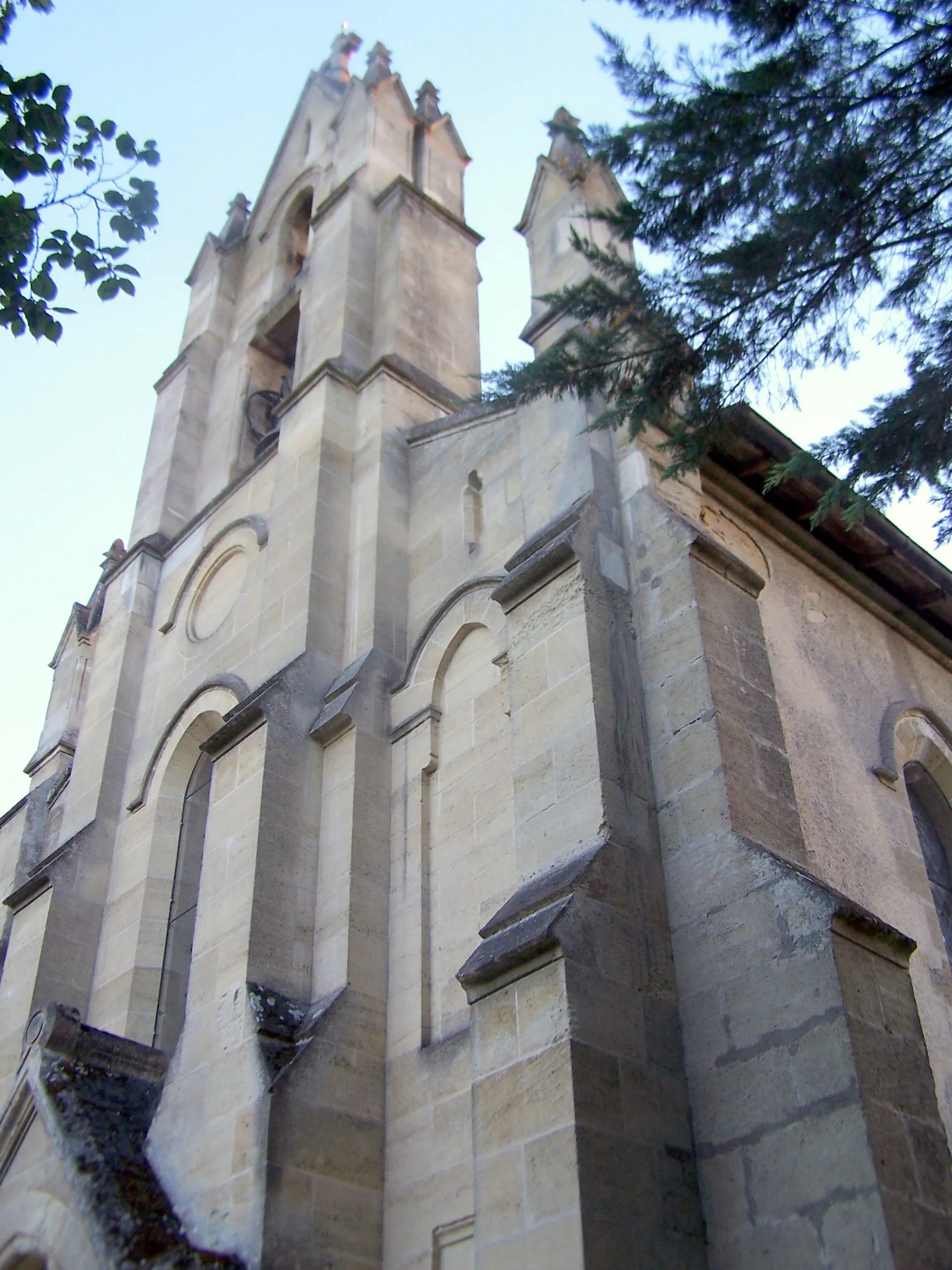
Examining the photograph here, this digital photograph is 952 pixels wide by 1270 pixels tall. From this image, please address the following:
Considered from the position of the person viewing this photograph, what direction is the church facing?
facing the viewer and to the left of the viewer
